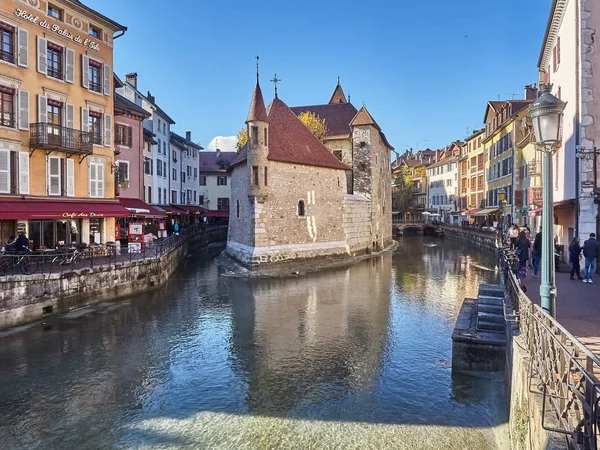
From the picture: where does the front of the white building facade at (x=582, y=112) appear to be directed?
to the viewer's left

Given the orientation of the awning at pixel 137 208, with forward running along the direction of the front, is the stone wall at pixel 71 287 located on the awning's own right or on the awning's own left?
on the awning's own right

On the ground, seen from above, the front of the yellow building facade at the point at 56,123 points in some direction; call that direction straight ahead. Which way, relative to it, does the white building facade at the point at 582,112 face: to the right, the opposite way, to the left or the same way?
the opposite way

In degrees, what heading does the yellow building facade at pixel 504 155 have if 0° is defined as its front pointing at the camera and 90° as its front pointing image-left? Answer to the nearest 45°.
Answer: approximately 45°

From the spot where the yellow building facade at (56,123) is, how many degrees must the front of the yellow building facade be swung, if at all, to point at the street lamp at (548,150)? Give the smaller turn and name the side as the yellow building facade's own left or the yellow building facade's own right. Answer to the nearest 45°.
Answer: approximately 45° to the yellow building facade's own right

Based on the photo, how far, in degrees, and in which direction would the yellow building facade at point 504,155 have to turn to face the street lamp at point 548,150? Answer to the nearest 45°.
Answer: approximately 45° to its left

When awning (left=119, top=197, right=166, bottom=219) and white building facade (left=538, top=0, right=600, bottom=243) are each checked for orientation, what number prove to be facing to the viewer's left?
1

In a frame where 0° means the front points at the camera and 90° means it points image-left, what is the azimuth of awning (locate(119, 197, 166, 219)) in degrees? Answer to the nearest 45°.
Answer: approximately 315°

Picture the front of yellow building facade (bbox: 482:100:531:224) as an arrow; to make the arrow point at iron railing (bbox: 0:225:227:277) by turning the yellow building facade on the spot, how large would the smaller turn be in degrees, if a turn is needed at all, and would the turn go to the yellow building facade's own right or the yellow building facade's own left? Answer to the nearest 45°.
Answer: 0° — it already faces it

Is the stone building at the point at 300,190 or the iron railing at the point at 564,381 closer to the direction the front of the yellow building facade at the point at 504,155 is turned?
the stone building

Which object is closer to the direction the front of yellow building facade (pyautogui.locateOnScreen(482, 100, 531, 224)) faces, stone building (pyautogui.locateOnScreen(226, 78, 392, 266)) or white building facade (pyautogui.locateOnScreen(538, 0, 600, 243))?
the stone building

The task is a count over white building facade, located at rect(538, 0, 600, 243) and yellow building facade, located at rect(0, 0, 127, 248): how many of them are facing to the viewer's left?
1
